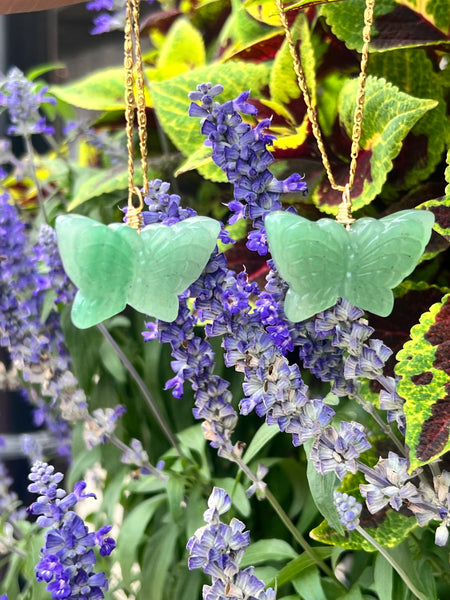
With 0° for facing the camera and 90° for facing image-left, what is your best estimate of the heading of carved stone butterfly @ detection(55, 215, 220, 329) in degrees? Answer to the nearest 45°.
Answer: approximately 0°
